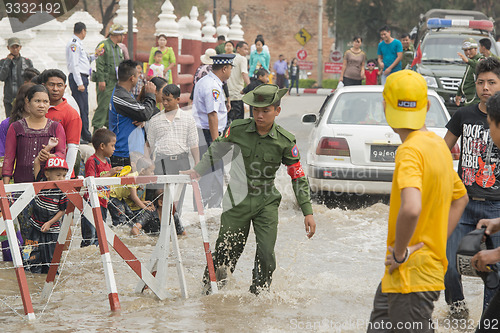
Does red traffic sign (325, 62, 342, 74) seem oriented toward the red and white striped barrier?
yes

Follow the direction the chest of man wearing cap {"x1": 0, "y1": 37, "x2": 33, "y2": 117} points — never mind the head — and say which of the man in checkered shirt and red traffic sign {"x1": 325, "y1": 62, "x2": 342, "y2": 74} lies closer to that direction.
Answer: the man in checkered shirt

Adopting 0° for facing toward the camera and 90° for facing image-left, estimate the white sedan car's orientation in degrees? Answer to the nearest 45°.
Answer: approximately 180°

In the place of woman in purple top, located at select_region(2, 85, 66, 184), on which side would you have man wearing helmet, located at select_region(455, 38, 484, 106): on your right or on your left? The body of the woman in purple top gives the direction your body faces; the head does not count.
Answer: on your left

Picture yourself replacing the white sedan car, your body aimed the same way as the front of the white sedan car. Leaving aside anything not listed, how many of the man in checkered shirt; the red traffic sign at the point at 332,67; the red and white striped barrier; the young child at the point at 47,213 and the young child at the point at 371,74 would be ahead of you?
2

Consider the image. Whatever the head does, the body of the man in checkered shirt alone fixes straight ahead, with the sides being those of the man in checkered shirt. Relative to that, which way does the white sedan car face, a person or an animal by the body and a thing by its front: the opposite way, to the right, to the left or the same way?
the opposite way

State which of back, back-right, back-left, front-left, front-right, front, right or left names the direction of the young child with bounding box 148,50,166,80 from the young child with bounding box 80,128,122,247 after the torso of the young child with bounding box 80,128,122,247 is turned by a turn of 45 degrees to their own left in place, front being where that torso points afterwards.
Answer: left

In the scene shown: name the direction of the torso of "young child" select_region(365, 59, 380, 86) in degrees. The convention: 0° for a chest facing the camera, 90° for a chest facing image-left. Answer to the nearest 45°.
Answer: approximately 0°

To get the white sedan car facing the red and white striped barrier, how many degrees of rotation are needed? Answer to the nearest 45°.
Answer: approximately 180°

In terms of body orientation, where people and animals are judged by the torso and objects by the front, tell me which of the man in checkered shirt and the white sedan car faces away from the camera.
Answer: the white sedan car
